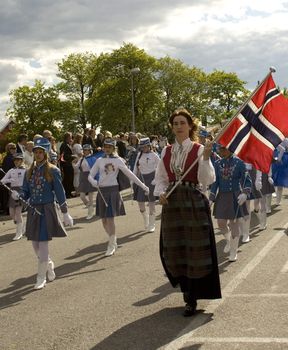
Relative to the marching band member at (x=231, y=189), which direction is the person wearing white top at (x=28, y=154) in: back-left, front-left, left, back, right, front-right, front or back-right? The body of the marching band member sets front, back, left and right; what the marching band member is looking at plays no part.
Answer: back-right

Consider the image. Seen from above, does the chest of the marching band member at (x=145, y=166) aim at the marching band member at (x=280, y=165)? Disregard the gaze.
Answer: no

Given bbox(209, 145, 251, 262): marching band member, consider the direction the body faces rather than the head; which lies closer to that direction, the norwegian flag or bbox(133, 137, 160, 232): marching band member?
the norwegian flag

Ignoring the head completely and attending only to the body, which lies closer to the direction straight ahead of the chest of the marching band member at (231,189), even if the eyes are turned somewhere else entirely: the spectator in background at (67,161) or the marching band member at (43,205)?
the marching band member

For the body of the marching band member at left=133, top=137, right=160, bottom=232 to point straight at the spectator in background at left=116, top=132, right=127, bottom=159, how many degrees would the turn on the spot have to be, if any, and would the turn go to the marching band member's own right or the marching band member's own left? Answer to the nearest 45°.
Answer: approximately 180°

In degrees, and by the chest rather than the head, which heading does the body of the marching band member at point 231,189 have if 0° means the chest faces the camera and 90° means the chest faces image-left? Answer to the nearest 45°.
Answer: approximately 0°

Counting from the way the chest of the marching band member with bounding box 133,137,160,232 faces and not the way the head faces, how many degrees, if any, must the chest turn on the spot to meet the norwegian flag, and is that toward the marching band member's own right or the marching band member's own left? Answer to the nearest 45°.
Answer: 0° — they already face it

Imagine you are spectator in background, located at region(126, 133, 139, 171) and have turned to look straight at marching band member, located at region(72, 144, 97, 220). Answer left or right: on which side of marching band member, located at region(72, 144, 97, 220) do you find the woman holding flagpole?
left

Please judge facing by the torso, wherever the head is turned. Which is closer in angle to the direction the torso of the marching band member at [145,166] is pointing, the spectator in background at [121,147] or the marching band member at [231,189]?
the marching band member

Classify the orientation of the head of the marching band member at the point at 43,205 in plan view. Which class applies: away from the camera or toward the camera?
toward the camera

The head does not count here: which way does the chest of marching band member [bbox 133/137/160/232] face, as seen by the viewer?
toward the camera

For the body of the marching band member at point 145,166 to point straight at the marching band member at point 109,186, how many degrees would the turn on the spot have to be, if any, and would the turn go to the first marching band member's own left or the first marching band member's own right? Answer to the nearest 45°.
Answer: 0° — they already face them

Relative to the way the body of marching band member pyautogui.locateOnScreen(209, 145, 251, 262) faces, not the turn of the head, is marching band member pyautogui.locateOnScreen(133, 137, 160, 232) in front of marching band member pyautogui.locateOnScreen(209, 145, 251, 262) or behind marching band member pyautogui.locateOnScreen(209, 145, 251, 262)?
behind

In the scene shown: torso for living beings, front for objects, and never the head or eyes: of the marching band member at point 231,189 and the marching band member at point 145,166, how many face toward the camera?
2

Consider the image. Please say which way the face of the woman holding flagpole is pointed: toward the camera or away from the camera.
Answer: toward the camera

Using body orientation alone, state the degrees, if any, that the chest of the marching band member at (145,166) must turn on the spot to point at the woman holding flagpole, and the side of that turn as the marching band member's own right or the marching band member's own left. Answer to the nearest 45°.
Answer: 0° — they already face them

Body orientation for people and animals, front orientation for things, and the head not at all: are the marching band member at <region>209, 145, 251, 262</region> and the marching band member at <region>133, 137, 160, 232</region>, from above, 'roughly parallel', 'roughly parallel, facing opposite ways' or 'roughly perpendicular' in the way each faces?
roughly parallel

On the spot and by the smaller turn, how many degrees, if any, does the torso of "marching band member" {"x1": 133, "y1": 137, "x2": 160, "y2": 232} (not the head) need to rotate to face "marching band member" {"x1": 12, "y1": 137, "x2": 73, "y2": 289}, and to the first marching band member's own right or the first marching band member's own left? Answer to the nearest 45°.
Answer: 0° — they already face them

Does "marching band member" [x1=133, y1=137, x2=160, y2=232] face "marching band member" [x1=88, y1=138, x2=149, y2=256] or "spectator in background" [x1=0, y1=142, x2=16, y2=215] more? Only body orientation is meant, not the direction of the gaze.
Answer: the marching band member
